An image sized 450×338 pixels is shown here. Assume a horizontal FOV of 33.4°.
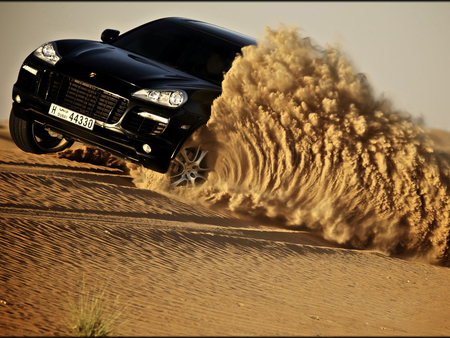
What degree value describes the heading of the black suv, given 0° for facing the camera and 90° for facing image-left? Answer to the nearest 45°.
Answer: approximately 45°

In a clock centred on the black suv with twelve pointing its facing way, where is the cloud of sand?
The cloud of sand is roughly at 7 o'clock from the black suv.
